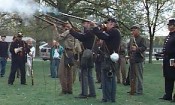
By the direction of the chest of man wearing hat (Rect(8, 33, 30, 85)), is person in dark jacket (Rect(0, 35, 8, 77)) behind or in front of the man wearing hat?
behind

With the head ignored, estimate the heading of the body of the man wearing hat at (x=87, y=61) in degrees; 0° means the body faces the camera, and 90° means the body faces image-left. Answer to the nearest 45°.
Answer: approximately 90°

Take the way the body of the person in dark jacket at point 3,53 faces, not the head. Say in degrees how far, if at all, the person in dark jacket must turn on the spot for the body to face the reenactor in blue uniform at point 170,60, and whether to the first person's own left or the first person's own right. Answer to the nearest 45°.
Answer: approximately 45° to the first person's own left

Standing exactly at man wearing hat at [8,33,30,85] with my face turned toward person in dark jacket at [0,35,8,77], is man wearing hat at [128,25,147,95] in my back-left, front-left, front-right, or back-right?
back-right

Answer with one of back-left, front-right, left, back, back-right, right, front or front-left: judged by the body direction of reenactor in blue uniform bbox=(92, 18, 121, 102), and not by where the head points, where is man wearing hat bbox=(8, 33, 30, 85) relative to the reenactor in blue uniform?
front-right

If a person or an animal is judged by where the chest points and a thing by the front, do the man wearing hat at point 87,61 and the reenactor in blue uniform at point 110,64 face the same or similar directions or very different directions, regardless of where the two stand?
same or similar directions

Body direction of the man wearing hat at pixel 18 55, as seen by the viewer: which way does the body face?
toward the camera

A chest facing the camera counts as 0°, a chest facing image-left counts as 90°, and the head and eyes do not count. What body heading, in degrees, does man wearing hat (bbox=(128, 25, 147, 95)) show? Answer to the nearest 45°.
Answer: approximately 45°

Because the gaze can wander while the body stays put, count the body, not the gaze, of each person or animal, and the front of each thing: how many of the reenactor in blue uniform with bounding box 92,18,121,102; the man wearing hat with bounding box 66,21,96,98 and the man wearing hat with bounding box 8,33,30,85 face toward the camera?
1

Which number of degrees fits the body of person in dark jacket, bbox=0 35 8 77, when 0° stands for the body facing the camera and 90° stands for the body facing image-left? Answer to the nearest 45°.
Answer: approximately 0°

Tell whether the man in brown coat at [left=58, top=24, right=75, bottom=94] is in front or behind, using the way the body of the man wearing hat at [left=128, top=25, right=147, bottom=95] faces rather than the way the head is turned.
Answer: in front

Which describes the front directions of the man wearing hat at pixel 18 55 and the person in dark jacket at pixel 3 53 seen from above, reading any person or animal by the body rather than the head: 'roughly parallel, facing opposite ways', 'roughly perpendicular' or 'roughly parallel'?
roughly parallel

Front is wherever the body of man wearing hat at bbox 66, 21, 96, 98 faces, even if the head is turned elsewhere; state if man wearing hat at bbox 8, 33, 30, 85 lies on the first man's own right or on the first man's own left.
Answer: on the first man's own right

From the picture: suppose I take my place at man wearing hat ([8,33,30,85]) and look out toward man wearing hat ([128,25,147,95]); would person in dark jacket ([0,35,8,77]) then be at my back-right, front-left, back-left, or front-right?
back-left

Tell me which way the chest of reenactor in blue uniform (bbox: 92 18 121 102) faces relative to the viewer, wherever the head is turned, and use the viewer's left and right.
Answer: facing to the left of the viewer

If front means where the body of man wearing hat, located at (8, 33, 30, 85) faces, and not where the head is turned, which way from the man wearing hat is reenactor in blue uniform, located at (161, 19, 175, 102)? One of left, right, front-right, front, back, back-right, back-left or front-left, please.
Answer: front-left
